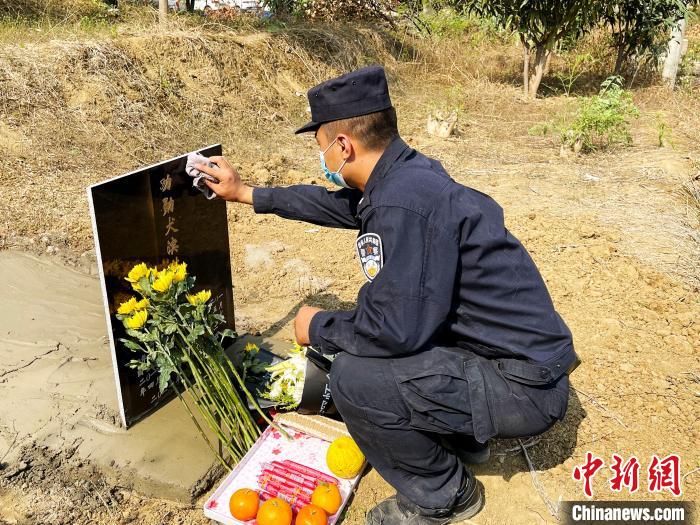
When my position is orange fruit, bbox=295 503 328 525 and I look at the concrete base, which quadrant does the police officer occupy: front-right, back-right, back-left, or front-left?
back-right

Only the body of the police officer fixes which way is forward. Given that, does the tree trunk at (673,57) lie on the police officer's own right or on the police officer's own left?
on the police officer's own right

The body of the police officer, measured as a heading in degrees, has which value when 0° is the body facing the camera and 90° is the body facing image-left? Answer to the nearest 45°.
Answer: approximately 90°

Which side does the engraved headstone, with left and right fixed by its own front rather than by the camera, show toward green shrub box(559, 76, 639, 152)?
left

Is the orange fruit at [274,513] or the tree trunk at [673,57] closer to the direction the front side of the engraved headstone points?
the orange fruit

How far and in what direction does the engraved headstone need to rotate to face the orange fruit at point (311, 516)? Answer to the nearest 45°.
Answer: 0° — it already faces it

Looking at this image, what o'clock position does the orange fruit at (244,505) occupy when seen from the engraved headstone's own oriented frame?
The orange fruit is roughly at 1 o'clock from the engraved headstone.

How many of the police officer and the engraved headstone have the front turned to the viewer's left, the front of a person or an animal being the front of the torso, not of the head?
1

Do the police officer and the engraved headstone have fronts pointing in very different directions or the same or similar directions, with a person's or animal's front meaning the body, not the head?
very different directions

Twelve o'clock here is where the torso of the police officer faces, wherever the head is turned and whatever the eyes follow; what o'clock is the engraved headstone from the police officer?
The engraved headstone is roughly at 1 o'clock from the police officer.
